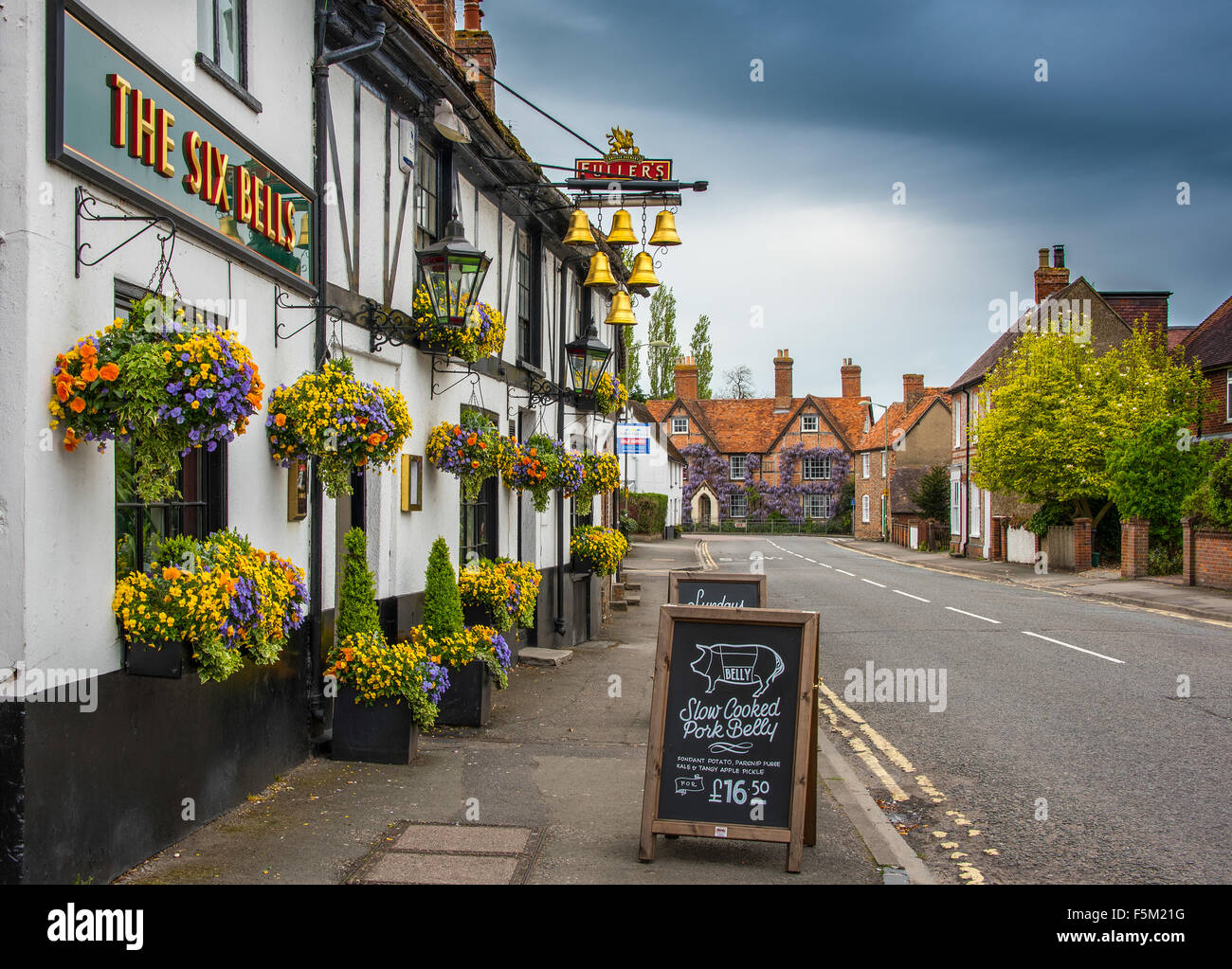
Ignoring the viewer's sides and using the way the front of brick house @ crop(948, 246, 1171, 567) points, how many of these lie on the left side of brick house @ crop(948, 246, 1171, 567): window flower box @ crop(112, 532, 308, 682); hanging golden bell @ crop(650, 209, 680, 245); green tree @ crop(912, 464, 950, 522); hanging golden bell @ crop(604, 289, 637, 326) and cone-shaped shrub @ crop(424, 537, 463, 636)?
4

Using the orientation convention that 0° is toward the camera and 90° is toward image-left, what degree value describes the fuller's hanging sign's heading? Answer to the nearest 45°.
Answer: approximately 0°

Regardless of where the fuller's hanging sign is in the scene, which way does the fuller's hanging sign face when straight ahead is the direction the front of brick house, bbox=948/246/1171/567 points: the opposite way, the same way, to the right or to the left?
to the left

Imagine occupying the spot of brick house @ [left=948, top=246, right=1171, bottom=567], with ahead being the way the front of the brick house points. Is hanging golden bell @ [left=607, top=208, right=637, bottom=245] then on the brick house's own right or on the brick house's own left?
on the brick house's own left

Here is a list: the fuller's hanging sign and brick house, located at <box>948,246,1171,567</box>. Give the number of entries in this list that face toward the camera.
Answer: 1

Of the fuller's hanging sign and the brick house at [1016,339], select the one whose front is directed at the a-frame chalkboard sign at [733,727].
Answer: the fuller's hanging sign

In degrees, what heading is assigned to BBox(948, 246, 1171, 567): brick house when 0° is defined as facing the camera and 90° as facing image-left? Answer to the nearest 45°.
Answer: approximately 90°

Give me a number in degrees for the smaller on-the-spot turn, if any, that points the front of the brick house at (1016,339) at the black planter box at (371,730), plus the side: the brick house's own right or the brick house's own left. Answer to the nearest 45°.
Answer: approximately 90° to the brick house's own left

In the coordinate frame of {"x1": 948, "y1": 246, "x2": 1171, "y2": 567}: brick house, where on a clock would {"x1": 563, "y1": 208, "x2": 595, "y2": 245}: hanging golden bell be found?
The hanging golden bell is roughly at 9 o'clock from the brick house.

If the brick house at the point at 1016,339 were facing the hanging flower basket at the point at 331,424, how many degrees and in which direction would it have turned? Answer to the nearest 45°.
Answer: approximately 90° to its left
